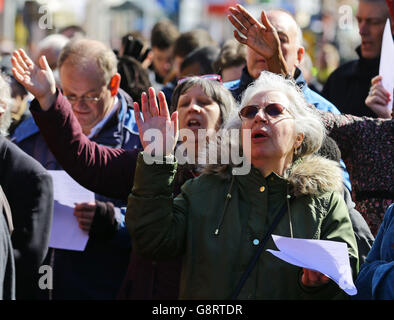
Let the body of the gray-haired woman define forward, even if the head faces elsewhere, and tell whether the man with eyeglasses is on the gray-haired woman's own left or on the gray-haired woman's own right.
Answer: on the gray-haired woman's own right

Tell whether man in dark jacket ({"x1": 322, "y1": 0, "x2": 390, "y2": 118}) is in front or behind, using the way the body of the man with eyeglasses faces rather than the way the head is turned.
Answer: behind

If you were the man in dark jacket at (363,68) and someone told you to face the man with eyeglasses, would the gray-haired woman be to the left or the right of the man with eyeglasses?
left

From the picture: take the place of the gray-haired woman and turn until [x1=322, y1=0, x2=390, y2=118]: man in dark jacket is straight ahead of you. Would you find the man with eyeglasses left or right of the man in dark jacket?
left

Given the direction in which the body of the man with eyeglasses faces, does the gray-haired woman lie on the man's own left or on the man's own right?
on the man's own left

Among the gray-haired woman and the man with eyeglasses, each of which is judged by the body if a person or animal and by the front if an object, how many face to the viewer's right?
0

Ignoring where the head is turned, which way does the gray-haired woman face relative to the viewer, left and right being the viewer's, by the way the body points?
facing the viewer and to the left of the viewer

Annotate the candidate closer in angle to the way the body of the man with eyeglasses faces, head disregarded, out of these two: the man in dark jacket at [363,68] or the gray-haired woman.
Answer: the gray-haired woman
